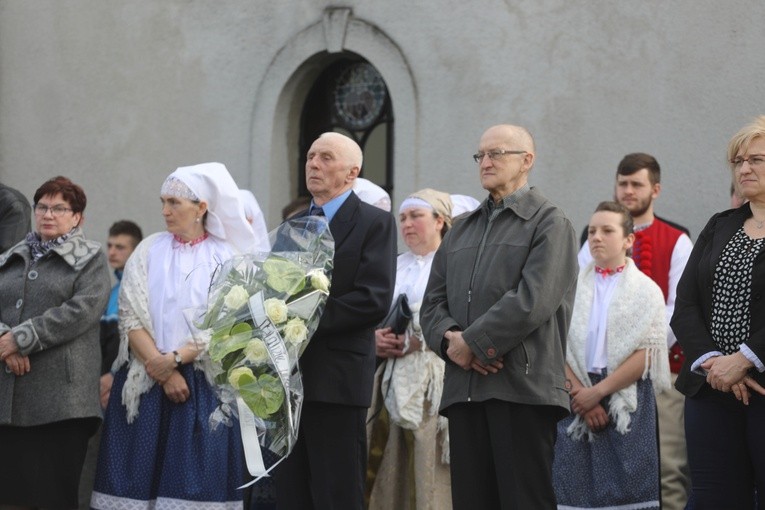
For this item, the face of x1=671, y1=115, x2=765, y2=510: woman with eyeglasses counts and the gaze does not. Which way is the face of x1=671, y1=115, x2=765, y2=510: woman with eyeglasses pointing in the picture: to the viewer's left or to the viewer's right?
to the viewer's left

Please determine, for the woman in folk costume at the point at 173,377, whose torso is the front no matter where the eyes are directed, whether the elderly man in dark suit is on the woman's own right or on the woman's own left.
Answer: on the woman's own left

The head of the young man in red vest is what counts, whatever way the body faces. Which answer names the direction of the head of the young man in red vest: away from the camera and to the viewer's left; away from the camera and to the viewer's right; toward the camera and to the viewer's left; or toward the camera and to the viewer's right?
toward the camera and to the viewer's left

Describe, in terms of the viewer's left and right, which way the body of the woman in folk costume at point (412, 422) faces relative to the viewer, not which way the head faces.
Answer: facing the viewer and to the left of the viewer

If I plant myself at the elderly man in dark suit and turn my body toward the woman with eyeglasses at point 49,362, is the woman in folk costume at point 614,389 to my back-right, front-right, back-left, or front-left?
back-right

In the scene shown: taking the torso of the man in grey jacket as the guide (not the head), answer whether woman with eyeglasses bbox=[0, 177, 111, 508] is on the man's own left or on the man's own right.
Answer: on the man's own right

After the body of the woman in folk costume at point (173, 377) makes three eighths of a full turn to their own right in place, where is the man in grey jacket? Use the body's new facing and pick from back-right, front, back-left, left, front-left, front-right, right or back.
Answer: back-right

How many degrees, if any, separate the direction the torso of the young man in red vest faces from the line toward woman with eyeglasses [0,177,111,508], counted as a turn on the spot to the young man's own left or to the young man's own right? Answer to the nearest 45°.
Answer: approximately 45° to the young man's own right
